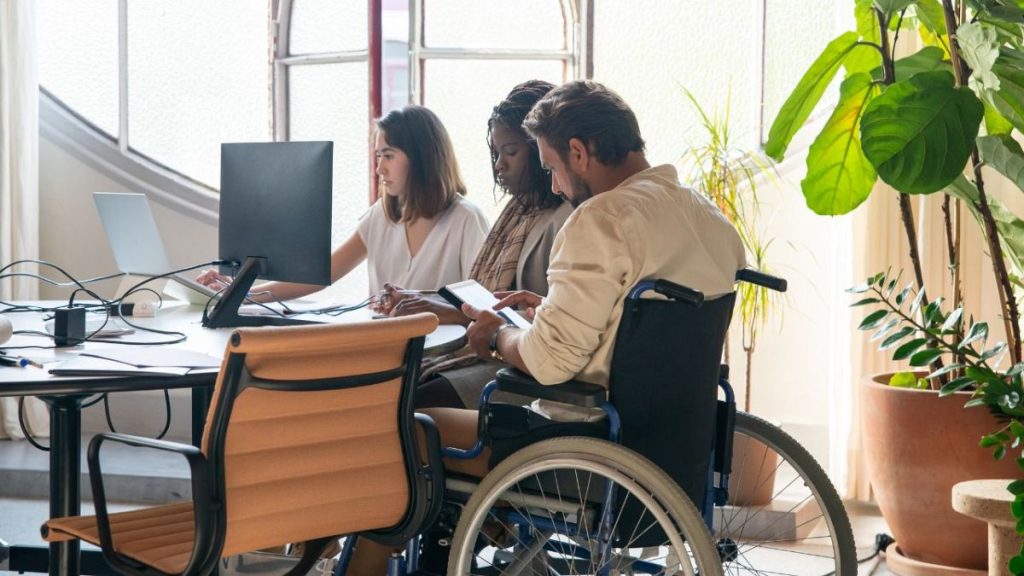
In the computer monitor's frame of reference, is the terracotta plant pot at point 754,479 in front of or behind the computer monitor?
in front

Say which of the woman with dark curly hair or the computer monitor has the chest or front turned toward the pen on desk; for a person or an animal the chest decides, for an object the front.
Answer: the woman with dark curly hair

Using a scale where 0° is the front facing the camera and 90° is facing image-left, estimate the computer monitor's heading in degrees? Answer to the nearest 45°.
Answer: approximately 225°

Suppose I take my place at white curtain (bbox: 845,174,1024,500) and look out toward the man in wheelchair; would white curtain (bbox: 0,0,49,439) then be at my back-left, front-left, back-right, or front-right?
front-right

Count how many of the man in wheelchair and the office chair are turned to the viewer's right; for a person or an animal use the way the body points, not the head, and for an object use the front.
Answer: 0

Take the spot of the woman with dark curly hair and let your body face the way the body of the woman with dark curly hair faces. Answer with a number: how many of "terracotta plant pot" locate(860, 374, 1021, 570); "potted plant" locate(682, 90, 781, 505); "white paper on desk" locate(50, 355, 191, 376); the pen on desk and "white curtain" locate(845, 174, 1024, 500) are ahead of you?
2

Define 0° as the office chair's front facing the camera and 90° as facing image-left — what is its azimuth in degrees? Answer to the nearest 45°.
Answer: approximately 135°

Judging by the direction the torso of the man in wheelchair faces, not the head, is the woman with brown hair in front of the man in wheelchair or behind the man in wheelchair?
in front

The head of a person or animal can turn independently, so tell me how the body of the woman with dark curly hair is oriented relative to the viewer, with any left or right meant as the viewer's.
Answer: facing the viewer and to the left of the viewer

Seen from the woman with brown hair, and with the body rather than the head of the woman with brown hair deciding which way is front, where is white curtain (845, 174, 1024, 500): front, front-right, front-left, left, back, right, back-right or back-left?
back-left

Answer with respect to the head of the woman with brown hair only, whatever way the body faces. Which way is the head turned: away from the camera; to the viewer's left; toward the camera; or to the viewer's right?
to the viewer's left

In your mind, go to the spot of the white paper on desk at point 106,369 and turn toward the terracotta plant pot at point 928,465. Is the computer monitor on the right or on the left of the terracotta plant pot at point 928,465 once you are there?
left

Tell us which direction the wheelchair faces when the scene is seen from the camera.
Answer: facing away from the viewer and to the left of the viewer

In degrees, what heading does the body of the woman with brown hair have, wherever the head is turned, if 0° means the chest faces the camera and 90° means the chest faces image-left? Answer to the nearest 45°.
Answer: approximately 45°

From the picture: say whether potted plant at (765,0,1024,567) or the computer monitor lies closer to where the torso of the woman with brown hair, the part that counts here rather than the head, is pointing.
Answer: the computer monitor

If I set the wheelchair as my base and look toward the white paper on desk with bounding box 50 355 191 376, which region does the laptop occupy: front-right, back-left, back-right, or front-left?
front-right

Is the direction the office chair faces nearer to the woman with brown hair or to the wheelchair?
the woman with brown hair

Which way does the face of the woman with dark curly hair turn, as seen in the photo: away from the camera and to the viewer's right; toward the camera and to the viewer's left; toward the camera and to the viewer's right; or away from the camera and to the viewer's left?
toward the camera and to the viewer's left

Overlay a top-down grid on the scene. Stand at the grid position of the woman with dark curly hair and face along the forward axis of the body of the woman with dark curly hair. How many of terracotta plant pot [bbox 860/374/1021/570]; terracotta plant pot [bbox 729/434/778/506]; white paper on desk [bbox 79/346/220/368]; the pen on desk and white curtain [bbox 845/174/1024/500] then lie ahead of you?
2
